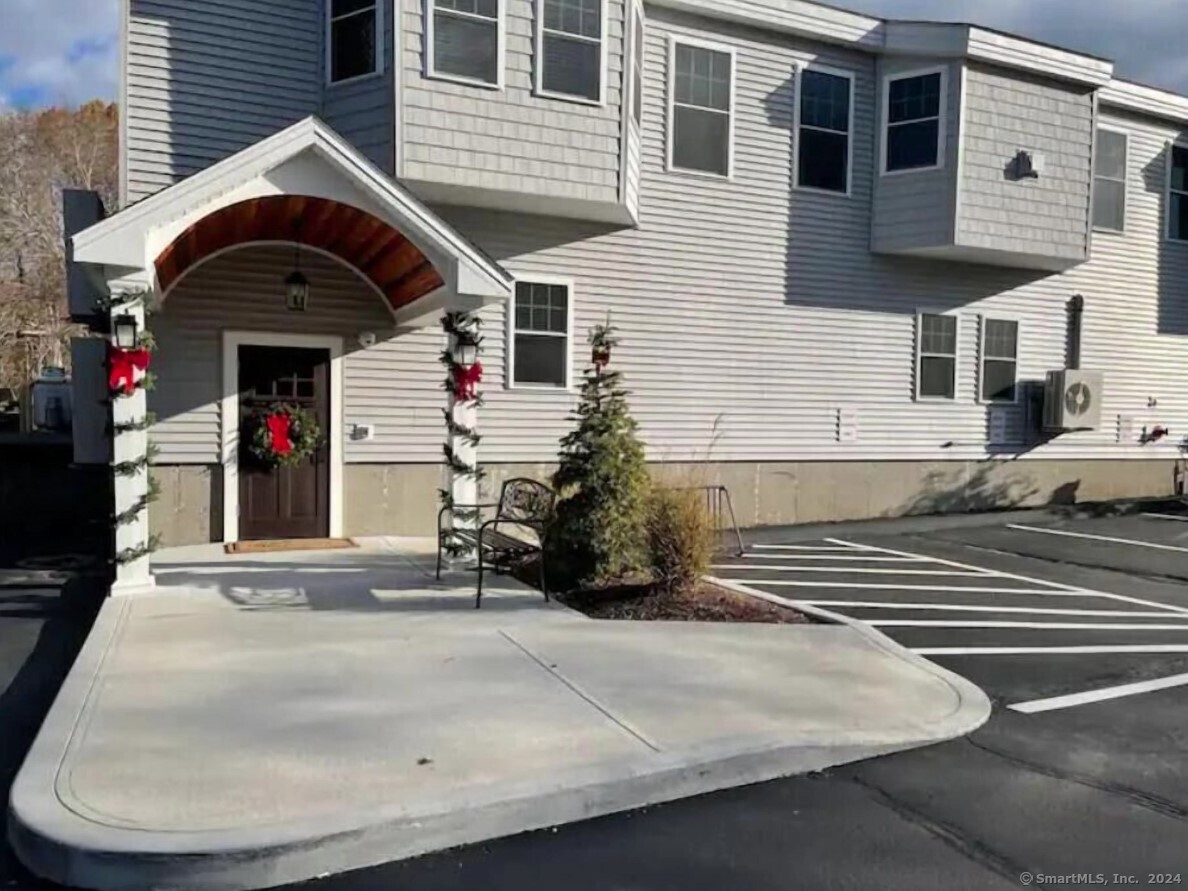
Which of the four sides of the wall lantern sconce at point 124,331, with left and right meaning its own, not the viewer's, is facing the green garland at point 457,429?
left

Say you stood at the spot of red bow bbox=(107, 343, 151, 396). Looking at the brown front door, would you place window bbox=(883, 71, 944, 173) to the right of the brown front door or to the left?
right

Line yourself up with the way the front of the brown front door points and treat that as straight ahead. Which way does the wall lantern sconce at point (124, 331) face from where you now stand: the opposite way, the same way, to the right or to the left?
the same way

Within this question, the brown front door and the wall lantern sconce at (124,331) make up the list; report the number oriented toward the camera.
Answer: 2

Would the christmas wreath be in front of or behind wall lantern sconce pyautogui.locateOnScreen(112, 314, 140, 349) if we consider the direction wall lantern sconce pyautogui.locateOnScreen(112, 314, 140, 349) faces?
behind

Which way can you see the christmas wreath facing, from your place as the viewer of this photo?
facing the viewer

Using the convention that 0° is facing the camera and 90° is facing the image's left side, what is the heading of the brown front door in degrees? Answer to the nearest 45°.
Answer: approximately 0°

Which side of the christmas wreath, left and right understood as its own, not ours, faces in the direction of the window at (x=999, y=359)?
left

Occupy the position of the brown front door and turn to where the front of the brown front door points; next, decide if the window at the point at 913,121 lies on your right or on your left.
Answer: on your left

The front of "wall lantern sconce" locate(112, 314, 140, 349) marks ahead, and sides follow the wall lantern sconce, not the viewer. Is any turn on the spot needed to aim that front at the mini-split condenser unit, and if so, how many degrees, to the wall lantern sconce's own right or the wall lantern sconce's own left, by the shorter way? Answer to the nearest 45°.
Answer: approximately 90° to the wall lantern sconce's own left

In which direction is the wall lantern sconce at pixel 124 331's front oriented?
toward the camera

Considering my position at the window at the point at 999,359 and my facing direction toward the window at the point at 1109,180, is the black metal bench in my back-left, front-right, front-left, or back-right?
back-right

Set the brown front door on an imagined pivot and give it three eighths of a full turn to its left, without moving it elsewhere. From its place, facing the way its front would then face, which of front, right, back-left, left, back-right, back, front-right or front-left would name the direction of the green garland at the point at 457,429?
right
